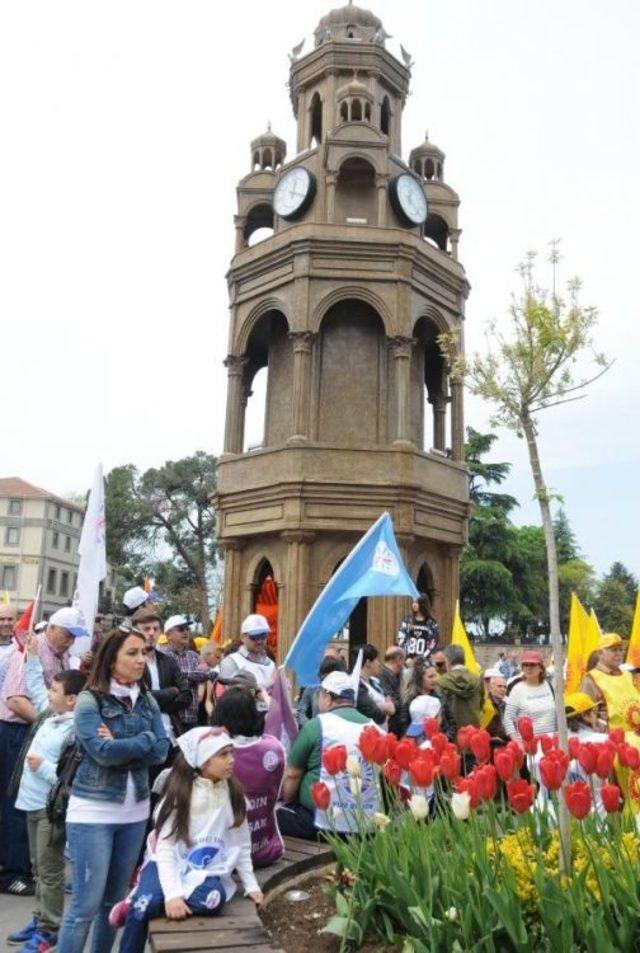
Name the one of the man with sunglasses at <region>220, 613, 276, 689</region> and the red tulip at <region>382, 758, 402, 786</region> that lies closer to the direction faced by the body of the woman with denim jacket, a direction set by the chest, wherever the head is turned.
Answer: the red tulip

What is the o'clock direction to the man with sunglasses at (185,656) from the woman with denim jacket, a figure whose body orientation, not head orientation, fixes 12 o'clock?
The man with sunglasses is roughly at 8 o'clock from the woman with denim jacket.

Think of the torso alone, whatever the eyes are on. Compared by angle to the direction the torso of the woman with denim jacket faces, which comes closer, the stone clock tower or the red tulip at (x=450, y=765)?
the red tulip

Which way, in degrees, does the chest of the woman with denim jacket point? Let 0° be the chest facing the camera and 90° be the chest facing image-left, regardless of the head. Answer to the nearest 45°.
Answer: approximately 315°

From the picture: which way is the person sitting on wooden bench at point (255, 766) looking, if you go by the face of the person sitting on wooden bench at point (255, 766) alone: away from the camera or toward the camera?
away from the camera

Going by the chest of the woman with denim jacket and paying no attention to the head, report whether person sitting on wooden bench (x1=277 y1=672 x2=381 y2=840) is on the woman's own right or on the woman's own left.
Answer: on the woman's own left

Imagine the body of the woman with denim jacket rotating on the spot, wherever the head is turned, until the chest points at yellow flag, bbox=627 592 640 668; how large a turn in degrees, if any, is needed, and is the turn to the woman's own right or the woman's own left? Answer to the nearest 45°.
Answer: approximately 90° to the woman's own left

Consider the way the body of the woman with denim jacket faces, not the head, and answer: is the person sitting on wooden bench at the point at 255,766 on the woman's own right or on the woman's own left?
on the woman's own left

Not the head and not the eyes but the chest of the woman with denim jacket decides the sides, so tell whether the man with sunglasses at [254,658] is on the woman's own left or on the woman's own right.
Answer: on the woman's own left

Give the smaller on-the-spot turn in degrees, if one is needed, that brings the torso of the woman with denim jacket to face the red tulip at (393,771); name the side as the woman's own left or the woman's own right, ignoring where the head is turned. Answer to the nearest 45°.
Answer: approximately 45° to the woman's own left
